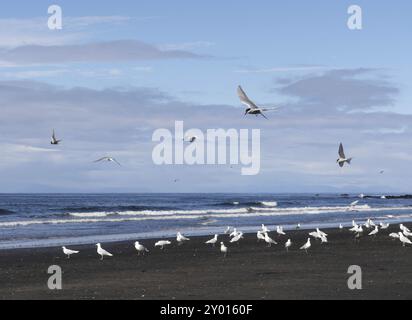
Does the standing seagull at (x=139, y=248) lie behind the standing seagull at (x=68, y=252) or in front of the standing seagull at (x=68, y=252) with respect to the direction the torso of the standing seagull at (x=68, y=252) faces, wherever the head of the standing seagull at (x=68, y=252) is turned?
behind

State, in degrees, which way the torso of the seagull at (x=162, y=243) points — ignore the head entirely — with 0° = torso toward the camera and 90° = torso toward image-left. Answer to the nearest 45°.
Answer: approximately 90°

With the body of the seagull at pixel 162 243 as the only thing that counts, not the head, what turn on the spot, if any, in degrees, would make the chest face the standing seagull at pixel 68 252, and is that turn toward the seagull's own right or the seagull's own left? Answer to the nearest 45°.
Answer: approximately 45° to the seagull's own left

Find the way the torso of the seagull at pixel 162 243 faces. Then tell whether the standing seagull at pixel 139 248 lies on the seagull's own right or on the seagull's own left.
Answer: on the seagull's own left

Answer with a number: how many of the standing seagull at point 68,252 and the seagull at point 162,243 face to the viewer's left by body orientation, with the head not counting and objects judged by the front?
2

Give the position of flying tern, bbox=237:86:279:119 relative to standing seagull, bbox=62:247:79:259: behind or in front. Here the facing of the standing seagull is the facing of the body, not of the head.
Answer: behind

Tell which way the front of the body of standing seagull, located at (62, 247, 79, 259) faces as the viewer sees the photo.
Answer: to the viewer's left
